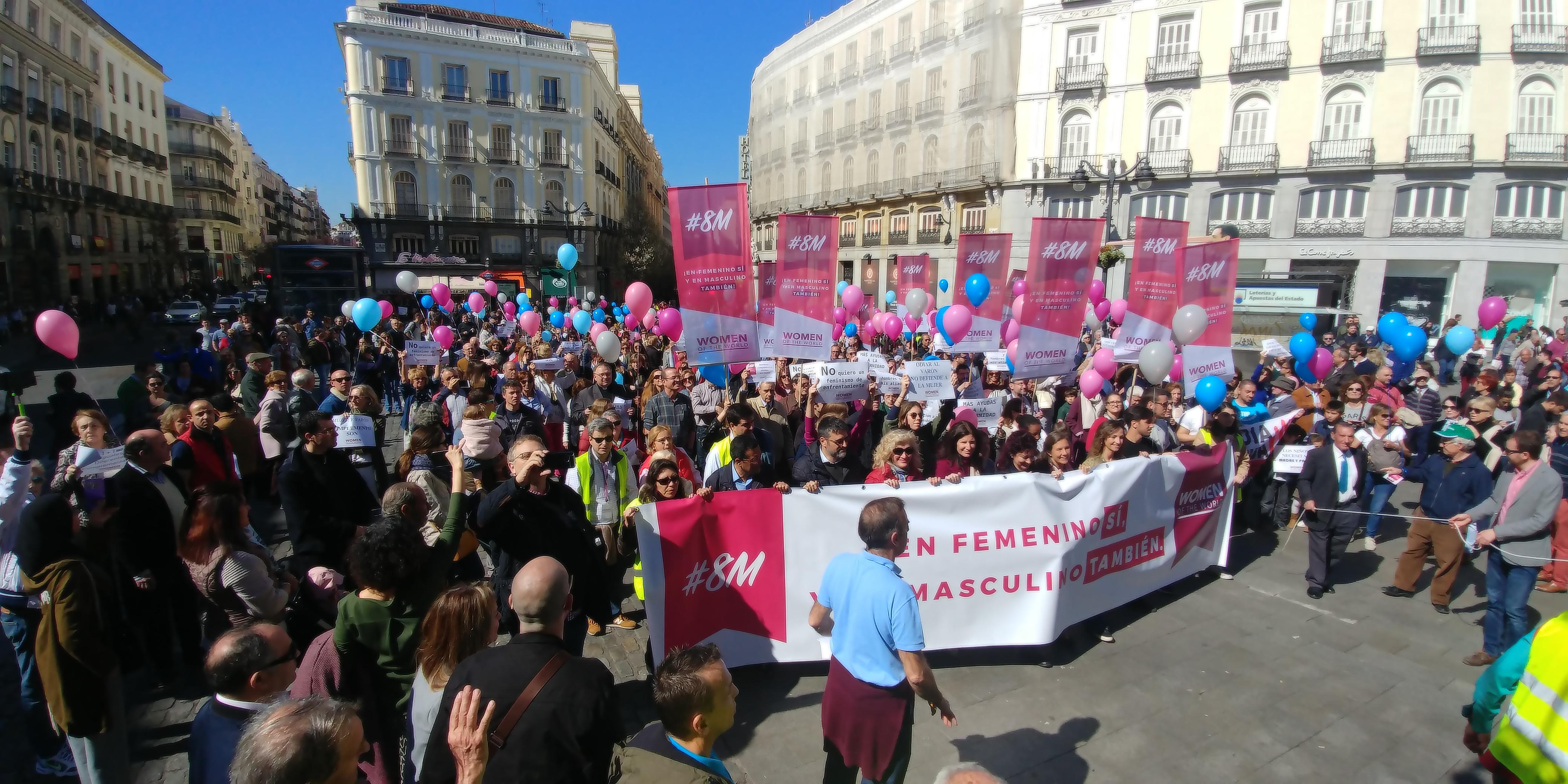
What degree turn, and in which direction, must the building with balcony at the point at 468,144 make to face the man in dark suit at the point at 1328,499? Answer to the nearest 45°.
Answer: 0° — it already faces them

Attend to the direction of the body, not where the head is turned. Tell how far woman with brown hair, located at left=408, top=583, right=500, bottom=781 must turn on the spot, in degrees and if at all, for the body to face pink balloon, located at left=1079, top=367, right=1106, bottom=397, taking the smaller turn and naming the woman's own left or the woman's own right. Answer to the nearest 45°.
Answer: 0° — they already face it

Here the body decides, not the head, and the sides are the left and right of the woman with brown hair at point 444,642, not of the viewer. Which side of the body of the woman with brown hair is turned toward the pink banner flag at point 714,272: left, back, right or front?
front

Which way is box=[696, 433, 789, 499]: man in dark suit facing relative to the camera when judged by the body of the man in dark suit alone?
toward the camera

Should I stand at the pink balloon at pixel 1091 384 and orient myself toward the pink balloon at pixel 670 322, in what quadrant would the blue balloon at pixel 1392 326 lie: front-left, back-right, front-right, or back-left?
back-right

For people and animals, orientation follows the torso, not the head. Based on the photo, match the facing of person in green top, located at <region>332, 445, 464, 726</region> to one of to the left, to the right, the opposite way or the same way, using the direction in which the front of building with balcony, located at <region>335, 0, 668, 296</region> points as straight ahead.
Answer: the opposite way

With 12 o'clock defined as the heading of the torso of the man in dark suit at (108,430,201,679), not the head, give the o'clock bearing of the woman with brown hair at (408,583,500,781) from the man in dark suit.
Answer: The woman with brown hair is roughly at 1 o'clock from the man in dark suit.

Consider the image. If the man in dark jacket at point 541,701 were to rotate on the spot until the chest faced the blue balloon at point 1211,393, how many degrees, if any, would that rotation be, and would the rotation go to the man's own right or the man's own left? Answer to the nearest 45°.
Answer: approximately 45° to the man's own right

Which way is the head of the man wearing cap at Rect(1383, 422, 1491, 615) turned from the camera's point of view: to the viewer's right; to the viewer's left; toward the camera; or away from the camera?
to the viewer's left

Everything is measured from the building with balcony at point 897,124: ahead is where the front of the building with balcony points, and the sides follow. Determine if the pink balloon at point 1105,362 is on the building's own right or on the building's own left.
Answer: on the building's own left

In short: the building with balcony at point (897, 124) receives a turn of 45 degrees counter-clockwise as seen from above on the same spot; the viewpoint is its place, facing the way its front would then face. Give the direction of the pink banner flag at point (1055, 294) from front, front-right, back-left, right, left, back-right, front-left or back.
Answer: front

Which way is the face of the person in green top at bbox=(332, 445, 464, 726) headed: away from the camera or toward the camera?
away from the camera

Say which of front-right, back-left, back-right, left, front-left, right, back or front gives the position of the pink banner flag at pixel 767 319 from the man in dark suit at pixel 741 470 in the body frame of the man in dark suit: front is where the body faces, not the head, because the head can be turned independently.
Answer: back

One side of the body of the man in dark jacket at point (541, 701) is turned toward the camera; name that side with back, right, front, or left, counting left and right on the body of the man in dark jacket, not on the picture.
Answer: back

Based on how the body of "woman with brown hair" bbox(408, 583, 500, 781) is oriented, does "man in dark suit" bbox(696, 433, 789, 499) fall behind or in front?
in front

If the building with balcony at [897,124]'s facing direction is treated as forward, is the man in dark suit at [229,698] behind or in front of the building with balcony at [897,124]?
in front

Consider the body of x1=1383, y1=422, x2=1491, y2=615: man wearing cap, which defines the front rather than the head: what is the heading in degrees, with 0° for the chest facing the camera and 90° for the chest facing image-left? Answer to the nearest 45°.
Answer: approximately 45°

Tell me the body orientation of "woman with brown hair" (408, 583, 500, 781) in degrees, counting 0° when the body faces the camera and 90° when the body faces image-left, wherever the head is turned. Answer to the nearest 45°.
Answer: approximately 225°

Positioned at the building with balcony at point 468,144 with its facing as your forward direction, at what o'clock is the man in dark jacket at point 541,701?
The man in dark jacket is roughly at 12 o'clock from the building with balcony.

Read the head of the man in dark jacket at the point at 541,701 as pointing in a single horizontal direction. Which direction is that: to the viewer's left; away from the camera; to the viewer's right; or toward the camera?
away from the camera
